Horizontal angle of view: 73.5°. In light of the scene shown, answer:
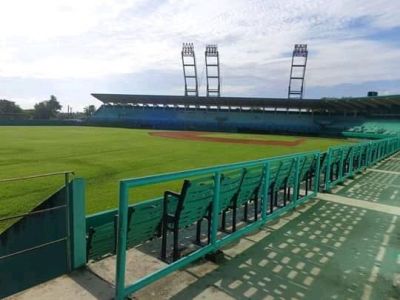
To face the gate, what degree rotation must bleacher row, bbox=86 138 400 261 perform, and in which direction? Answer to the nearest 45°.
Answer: approximately 45° to its left

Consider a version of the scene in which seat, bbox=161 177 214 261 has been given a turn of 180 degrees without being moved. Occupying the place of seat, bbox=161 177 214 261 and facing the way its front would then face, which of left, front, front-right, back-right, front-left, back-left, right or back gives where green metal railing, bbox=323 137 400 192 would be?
left

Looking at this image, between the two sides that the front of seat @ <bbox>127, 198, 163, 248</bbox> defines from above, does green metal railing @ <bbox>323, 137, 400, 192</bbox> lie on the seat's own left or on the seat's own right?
on the seat's own right

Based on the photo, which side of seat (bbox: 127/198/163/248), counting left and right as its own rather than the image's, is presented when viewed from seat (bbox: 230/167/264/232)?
right

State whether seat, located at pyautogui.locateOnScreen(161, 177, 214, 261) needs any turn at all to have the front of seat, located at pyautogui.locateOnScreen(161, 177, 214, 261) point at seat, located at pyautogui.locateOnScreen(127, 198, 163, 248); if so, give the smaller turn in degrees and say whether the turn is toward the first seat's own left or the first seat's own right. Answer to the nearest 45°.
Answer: approximately 45° to the first seat's own left

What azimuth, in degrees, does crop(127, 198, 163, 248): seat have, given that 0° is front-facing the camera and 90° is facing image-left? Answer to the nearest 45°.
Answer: approximately 135°

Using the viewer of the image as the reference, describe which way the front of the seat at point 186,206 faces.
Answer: facing away from the viewer and to the left of the viewer
